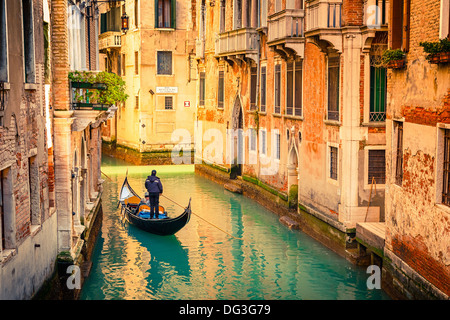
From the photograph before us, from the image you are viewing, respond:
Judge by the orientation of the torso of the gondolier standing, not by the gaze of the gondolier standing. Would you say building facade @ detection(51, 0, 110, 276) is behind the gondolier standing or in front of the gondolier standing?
behind

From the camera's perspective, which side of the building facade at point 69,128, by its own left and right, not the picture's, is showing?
right

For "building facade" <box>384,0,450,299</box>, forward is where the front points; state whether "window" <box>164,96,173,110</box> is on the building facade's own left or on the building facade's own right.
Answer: on the building facade's own right

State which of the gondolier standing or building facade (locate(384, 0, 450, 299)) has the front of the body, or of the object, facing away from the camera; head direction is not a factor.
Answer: the gondolier standing

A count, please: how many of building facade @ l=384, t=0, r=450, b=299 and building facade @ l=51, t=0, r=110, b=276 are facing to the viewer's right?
1

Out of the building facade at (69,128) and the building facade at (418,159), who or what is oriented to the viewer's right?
the building facade at (69,128)

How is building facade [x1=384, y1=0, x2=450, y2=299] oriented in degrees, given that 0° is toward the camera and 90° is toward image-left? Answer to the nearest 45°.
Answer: approximately 45°

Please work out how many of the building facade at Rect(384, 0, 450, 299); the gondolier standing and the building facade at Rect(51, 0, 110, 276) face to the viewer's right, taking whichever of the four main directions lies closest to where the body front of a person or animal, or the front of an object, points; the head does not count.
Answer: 1

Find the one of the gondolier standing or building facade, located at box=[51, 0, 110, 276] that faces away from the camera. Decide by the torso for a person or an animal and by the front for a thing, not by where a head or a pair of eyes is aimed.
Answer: the gondolier standing

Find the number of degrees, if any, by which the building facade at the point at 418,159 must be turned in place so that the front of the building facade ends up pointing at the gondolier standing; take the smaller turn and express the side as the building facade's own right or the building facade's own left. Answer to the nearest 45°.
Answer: approximately 90° to the building facade's own right

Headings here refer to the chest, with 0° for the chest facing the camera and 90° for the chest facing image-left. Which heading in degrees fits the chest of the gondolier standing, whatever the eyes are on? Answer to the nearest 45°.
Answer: approximately 180°

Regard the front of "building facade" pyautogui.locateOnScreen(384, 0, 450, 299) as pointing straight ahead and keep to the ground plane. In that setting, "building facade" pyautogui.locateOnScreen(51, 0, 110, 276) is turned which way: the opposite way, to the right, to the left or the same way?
the opposite way

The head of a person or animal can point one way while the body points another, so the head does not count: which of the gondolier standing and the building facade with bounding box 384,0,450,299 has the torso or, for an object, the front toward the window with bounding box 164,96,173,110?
the gondolier standing

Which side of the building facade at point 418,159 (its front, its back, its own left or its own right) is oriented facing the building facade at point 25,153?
front

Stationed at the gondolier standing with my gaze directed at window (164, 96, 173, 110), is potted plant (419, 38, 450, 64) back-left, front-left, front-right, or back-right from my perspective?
back-right

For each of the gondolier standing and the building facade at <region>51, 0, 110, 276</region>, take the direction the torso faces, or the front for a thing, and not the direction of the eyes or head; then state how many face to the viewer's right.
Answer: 1

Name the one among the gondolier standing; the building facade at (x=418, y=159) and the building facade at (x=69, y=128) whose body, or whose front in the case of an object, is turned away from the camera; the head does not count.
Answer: the gondolier standing
